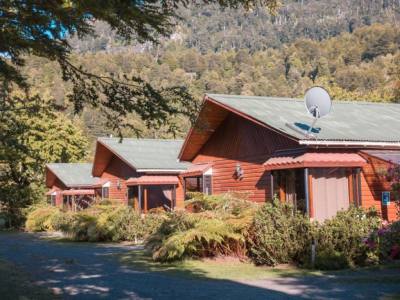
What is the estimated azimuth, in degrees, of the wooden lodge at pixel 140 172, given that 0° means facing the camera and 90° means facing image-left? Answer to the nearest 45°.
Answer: approximately 0°

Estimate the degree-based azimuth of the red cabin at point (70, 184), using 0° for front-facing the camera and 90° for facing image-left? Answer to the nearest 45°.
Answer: approximately 0°

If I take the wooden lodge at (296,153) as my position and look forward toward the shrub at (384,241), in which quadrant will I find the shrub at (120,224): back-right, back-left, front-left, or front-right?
back-right

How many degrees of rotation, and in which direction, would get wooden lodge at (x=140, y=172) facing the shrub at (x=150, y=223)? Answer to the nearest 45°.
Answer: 0° — it already faces it

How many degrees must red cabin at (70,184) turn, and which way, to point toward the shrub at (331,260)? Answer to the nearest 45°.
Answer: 0° — it already faces it
